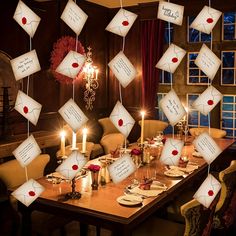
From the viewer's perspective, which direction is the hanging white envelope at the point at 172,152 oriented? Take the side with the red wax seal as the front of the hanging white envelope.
toward the camera

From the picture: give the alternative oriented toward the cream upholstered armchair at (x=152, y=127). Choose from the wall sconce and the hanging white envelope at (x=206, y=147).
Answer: the wall sconce

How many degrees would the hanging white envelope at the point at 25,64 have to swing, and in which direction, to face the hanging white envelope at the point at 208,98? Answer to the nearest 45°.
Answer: approximately 90° to its left

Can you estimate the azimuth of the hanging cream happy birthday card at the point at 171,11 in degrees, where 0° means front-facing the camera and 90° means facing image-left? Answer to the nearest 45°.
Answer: approximately 0°

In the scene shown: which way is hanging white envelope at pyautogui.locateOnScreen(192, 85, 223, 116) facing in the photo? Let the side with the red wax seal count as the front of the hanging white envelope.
toward the camera

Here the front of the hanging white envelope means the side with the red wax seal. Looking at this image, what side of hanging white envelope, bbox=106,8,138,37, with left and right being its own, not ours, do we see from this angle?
front
